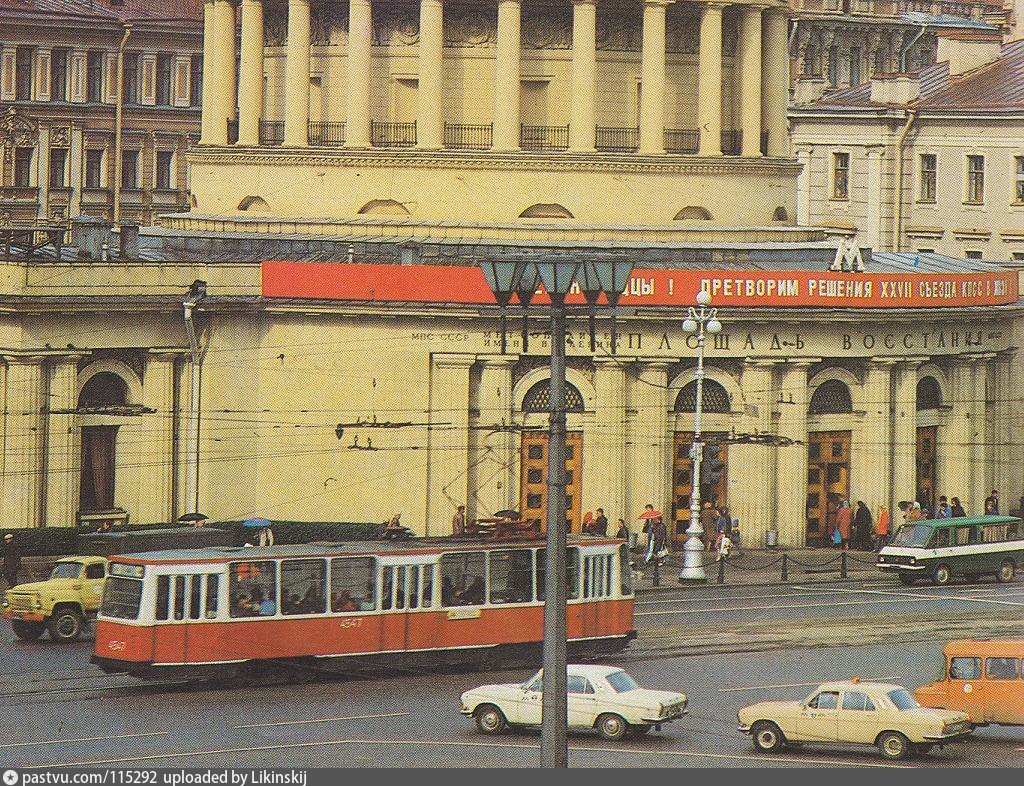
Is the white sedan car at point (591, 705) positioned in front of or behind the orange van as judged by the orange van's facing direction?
in front

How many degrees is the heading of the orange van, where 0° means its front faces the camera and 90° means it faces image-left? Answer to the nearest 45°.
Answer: approximately 90°
